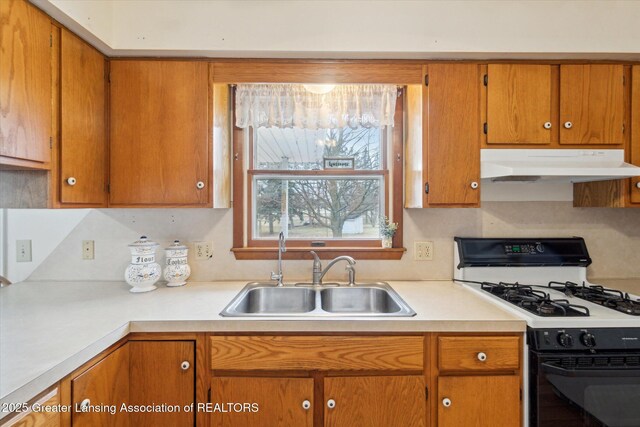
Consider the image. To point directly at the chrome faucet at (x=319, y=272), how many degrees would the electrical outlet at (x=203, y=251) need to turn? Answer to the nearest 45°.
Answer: approximately 45° to its left

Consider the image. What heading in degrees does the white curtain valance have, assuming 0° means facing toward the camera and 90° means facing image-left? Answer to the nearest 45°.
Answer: approximately 0°

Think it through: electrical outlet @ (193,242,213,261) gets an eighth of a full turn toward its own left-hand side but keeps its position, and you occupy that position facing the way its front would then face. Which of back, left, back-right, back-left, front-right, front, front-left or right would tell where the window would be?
front-left

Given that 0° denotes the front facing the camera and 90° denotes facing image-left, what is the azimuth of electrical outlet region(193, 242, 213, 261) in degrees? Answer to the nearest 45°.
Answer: approximately 0°

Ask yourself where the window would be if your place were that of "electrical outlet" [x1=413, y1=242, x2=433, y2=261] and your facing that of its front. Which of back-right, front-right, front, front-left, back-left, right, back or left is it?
right

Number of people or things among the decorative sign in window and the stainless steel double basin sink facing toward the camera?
2

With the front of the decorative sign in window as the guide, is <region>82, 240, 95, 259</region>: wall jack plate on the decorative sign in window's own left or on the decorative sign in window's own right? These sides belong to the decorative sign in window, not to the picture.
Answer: on the decorative sign in window's own right

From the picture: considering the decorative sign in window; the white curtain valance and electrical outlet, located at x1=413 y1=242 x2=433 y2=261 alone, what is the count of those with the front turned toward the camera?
3

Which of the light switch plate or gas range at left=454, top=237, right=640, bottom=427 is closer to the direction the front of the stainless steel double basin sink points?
the gas range
